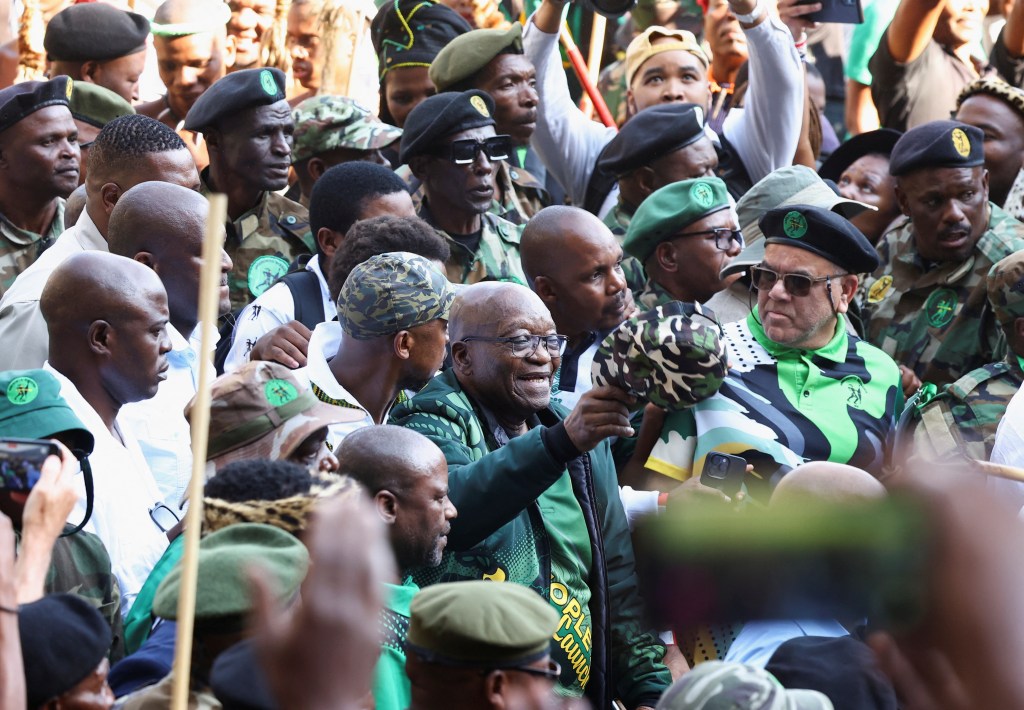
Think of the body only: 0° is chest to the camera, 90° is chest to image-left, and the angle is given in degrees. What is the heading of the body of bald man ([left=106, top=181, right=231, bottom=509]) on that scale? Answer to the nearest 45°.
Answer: approximately 270°

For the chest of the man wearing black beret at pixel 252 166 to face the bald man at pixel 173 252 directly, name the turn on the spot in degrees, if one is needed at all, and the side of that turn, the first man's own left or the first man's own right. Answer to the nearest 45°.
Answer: approximately 45° to the first man's own right

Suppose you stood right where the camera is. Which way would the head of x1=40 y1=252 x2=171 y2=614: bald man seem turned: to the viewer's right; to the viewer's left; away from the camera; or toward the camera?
to the viewer's right

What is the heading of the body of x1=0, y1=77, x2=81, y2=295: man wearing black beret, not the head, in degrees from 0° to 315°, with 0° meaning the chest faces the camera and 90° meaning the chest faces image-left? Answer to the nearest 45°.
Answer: approximately 315°

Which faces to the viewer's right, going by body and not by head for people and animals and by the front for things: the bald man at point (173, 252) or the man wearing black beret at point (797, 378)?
the bald man

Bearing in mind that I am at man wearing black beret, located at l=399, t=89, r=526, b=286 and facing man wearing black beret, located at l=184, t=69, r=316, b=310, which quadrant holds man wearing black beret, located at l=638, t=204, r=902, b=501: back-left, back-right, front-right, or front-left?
back-left

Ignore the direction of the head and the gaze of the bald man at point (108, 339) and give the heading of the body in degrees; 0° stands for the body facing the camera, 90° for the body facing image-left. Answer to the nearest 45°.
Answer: approximately 270°

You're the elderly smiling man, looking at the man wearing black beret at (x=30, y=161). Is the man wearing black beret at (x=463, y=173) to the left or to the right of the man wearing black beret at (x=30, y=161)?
right
